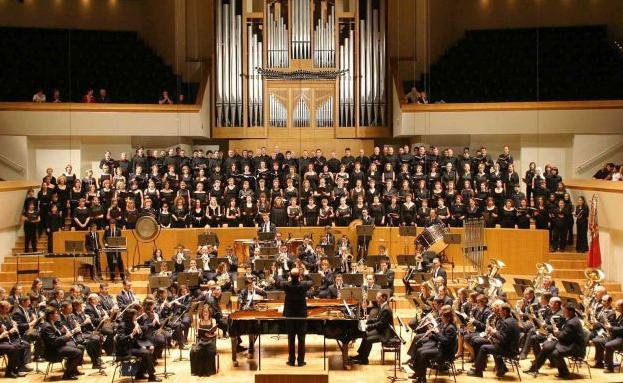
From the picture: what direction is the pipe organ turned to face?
toward the camera

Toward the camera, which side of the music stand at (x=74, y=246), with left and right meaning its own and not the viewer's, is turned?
back

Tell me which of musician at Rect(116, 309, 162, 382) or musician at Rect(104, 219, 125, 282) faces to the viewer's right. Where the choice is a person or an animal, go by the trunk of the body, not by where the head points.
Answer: musician at Rect(116, 309, 162, 382)

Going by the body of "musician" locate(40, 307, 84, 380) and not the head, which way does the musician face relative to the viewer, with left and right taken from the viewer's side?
facing to the right of the viewer

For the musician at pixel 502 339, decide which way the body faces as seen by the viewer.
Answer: to the viewer's left

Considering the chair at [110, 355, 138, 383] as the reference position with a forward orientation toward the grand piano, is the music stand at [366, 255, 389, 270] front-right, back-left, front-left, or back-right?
front-left

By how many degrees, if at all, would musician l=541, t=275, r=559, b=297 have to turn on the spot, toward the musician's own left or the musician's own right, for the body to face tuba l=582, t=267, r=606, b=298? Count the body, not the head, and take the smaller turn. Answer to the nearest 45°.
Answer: approximately 180°

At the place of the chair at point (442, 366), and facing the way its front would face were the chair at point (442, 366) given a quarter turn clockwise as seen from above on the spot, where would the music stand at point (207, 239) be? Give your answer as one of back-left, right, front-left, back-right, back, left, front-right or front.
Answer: front-left

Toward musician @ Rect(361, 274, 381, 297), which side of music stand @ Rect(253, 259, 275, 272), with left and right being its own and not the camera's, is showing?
right

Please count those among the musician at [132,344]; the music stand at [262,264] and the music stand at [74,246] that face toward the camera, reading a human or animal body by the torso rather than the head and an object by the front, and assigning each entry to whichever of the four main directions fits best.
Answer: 0

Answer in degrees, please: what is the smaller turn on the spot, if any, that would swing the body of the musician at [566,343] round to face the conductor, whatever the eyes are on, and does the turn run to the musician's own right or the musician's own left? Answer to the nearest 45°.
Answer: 0° — they already face them

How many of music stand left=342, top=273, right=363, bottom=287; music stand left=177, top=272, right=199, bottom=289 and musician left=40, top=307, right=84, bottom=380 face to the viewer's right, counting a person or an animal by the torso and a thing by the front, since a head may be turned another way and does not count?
1

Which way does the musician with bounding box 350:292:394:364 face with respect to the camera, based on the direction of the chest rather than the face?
to the viewer's left

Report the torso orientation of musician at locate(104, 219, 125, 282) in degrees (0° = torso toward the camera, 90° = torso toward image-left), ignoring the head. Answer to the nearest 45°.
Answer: approximately 0°

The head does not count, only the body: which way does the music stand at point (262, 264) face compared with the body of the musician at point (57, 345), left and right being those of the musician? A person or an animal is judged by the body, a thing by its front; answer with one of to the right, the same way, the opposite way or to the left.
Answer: to the left
